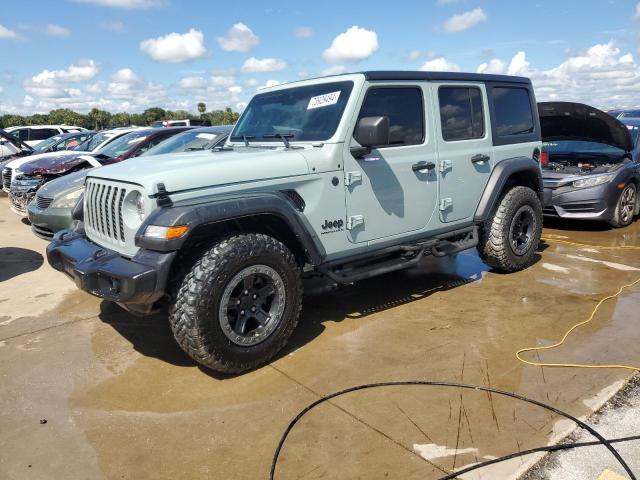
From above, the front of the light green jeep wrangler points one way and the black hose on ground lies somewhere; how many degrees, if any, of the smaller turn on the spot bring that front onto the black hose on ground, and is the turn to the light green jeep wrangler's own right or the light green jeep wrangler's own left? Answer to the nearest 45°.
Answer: approximately 90° to the light green jeep wrangler's own left

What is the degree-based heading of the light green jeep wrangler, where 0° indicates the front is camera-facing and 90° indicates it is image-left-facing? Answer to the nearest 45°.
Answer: approximately 45°

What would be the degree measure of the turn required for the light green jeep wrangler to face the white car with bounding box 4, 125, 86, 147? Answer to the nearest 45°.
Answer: approximately 90° to its right
